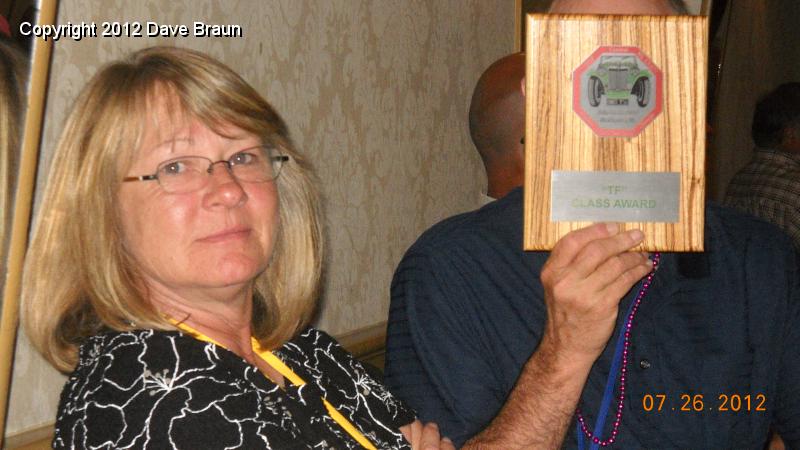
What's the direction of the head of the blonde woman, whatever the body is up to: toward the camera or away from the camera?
toward the camera

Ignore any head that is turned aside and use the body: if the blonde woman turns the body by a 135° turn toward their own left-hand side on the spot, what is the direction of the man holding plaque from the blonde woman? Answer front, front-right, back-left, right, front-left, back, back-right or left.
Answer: right
